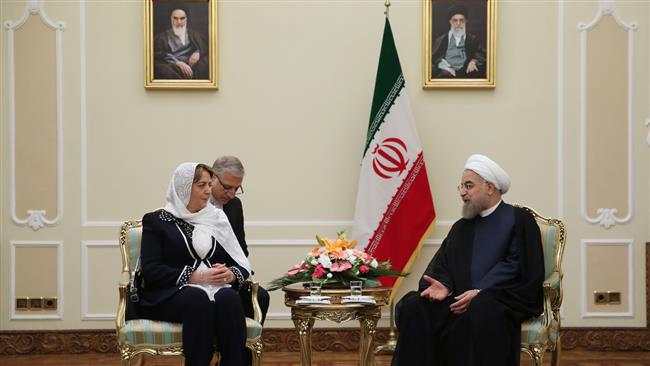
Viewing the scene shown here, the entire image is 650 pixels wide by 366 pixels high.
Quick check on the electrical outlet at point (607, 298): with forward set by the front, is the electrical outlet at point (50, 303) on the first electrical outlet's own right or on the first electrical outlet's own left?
on the first electrical outlet's own right

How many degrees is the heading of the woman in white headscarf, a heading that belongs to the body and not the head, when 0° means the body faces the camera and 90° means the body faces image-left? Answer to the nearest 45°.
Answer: approximately 315°

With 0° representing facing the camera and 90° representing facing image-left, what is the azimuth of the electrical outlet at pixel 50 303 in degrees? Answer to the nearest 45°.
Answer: approximately 0°

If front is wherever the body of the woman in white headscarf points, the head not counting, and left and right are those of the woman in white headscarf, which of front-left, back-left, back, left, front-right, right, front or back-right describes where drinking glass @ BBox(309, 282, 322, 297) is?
front-left

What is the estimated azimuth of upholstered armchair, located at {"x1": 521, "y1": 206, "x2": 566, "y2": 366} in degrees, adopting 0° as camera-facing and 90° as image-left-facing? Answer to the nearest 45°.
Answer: approximately 45°

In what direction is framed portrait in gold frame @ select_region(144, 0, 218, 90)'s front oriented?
toward the camera

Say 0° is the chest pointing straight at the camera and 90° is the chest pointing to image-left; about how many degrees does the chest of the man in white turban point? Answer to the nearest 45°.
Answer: approximately 45°

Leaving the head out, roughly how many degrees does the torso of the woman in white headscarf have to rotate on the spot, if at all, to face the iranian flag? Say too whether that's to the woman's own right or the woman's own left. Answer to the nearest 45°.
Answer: approximately 90° to the woman's own left

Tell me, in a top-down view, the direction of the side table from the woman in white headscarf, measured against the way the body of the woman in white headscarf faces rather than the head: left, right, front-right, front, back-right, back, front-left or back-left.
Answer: front-left

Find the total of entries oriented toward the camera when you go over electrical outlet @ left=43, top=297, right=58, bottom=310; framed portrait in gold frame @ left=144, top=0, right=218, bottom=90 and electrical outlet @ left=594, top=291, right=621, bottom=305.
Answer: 3

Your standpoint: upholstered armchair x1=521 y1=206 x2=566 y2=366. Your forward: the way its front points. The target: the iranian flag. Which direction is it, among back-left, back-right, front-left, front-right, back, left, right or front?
right

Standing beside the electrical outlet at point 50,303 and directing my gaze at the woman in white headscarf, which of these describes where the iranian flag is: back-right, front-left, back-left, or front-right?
front-left
